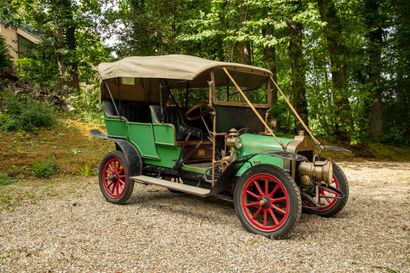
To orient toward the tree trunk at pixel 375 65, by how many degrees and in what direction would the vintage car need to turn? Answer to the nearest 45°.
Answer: approximately 90° to its left

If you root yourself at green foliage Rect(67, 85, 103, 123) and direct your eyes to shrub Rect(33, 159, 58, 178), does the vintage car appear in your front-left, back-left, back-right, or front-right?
front-left

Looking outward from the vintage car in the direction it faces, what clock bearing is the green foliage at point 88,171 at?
The green foliage is roughly at 6 o'clock from the vintage car.

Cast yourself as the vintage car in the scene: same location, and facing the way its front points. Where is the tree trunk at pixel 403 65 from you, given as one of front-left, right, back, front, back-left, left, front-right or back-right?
left

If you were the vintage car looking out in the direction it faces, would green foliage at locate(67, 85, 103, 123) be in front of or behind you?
behind

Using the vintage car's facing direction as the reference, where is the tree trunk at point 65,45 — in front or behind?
behind

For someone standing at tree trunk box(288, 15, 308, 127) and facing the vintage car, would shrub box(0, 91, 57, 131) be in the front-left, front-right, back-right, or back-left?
front-right

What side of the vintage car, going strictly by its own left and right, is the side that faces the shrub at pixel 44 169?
back

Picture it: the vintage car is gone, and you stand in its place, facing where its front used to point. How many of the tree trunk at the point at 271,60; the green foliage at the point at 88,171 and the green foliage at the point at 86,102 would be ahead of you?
0

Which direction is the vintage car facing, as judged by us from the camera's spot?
facing the viewer and to the right of the viewer

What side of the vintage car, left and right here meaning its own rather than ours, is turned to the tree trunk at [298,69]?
left

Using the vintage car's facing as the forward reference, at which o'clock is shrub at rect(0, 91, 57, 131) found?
The shrub is roughly at 6 o'clock from the vintage car.

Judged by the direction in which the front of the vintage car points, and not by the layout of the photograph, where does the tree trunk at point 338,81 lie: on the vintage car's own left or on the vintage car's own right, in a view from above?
on the vintage car's own left
